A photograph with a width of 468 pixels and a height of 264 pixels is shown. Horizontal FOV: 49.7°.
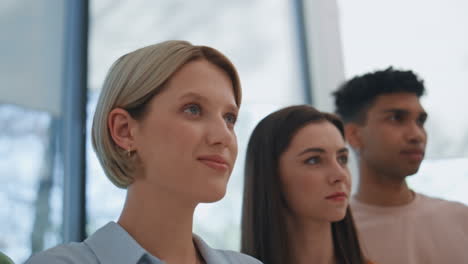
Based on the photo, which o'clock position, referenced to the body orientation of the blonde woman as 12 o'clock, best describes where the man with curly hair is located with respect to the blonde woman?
The man with curly hair is roughly at 9 o'clock from the blonde woman.

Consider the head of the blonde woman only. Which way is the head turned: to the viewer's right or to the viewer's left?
to the viewer's right

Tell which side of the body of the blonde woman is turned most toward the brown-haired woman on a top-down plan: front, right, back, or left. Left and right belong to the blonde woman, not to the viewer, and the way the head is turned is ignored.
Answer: left

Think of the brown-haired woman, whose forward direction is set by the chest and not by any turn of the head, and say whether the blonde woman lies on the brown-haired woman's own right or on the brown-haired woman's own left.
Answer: on the brown-haired woman's own right

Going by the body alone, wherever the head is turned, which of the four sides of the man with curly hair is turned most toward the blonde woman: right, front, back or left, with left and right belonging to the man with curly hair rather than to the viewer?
right

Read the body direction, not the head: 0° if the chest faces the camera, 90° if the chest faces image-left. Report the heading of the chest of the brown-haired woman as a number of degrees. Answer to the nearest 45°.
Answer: approximately 315°

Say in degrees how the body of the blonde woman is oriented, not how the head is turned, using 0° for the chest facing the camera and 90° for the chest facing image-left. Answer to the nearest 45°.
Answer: approximately 315°

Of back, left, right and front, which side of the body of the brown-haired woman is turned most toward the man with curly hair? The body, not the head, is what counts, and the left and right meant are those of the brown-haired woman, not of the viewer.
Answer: left
